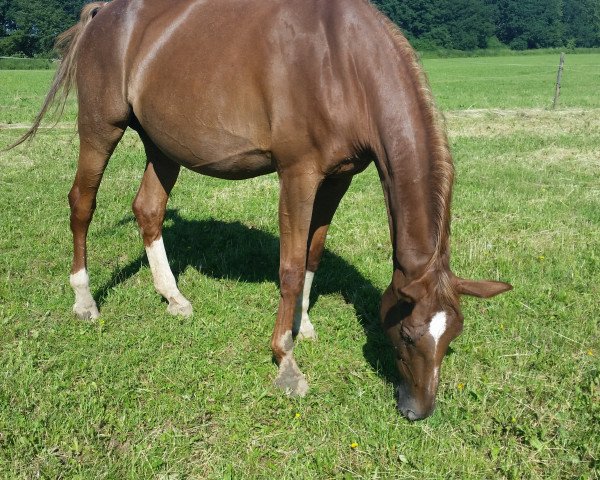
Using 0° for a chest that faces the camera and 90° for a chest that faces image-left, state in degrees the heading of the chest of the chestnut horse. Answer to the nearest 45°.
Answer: approximately 315°
